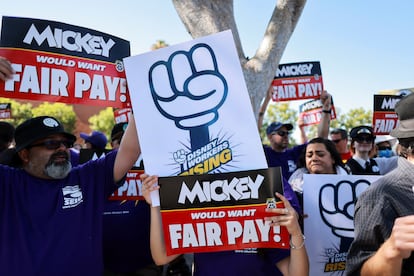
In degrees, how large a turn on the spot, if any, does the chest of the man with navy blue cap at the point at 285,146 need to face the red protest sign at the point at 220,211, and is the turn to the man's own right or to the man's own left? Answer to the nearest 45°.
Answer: approximately 45° to the man's own right

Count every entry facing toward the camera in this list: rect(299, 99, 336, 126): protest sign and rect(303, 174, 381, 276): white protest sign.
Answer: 2

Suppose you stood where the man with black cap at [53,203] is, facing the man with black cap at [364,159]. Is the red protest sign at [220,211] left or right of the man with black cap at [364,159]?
right

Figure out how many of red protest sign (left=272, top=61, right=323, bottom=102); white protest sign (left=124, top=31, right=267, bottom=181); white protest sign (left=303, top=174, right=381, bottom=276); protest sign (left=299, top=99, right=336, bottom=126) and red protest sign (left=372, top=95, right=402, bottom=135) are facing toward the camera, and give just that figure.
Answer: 5

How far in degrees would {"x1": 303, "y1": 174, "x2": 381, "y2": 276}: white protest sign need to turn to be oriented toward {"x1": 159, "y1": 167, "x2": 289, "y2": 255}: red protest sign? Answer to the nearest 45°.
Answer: approximately 45° to its right

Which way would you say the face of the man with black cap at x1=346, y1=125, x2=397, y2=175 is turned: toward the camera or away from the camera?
toward the camera

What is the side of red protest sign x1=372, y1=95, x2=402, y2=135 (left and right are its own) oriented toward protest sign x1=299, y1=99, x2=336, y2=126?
right

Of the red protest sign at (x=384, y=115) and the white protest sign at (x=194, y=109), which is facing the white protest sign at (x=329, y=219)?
the red protest sign

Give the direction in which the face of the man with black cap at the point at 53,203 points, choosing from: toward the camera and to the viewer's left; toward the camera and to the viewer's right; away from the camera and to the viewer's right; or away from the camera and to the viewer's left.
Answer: toward the camera and to the viewer's right

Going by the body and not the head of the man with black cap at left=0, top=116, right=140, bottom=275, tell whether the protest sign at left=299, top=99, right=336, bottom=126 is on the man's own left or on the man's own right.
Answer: on the man's own left

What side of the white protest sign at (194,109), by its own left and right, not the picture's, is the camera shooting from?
front

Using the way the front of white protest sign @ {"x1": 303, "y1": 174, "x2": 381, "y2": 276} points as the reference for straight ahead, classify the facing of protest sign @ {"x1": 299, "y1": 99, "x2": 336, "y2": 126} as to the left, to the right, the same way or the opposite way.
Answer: the same way

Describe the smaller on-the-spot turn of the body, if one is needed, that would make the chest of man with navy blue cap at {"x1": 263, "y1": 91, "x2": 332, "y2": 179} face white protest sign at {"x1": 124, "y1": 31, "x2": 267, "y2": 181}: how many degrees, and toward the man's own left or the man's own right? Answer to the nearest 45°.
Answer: approximately 45° to the man's own right

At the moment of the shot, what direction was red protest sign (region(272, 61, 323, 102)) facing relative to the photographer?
facing the viewer
